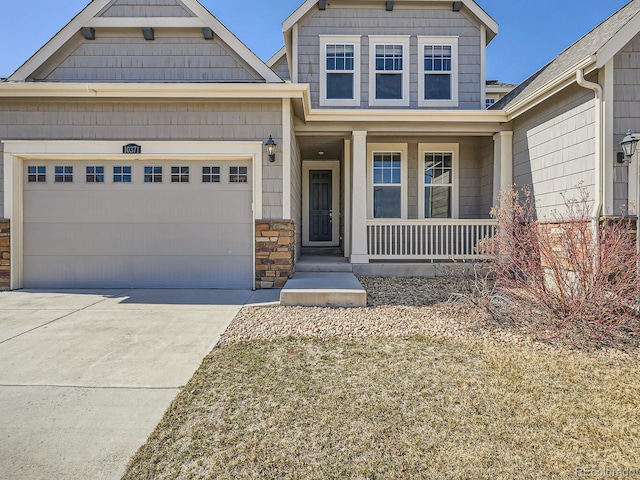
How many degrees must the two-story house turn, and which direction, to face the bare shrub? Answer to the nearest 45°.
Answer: approximately 45° to its left

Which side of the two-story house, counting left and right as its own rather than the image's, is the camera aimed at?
front
